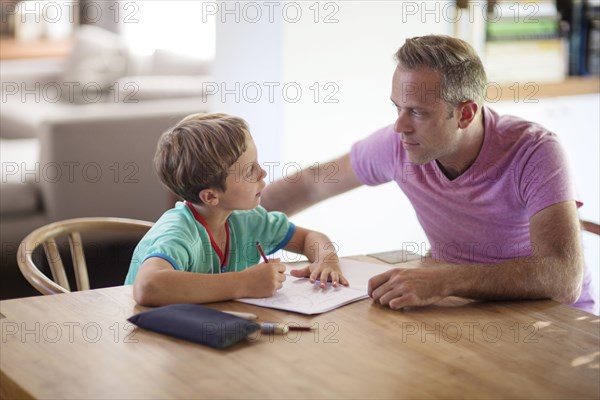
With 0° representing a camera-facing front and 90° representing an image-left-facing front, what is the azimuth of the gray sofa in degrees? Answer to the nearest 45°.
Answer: approximately 45°

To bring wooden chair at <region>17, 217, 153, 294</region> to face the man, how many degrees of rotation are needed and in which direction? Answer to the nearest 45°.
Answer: approximately 45° to its left

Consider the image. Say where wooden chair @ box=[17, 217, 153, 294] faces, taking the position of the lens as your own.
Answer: facing the viewer and to the right of the viewer

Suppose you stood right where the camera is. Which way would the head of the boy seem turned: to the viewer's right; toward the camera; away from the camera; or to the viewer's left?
to the viewer's right

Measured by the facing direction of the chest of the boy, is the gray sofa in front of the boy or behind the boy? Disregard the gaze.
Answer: behind

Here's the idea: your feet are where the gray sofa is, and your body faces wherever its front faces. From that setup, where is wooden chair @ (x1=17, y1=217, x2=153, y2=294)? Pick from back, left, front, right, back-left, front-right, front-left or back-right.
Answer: front-left

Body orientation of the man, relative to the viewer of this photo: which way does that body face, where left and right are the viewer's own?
facing the viewer and to the left of the viewer

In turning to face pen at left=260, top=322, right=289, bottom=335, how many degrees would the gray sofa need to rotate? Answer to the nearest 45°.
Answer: approximately 45° to its left

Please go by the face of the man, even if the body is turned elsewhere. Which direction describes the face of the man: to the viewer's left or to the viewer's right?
to the viewer's left
